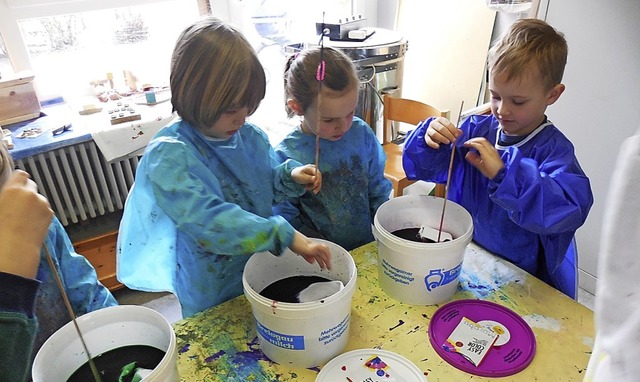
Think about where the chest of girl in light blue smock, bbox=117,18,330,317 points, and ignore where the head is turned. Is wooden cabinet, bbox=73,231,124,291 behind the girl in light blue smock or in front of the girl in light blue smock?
behind

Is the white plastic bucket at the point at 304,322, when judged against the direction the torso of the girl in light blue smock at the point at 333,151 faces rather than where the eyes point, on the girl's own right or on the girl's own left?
on the girl's own right

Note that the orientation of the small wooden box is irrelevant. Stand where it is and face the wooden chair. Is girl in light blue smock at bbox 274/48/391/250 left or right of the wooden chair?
right
